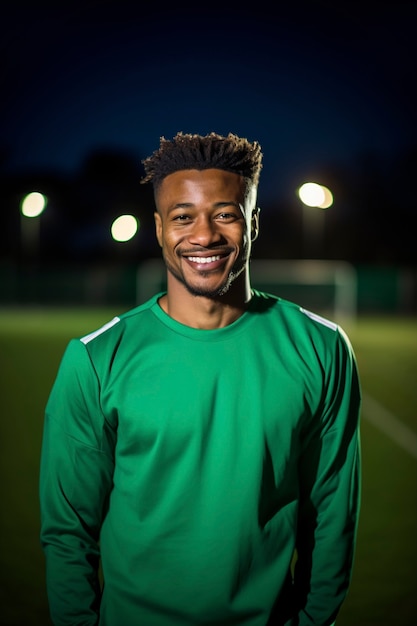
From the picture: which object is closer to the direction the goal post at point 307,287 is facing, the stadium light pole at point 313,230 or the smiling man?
the smiling man

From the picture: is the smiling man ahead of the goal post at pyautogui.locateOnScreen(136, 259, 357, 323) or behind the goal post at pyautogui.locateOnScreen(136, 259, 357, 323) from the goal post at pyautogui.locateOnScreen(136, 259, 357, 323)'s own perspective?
ahead

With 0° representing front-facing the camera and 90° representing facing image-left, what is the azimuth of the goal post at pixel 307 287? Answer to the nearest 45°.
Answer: approximately 0°

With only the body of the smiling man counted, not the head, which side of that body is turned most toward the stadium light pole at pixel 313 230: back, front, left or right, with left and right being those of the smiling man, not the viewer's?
back

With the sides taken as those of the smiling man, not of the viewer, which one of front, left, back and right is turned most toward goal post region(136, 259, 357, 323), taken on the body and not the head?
back

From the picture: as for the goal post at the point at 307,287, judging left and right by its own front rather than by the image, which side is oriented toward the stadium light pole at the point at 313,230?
back

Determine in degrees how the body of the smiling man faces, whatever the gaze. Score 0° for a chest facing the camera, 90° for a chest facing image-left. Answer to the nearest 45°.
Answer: approximately 0°

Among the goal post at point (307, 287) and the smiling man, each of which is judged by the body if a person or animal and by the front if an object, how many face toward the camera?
2
